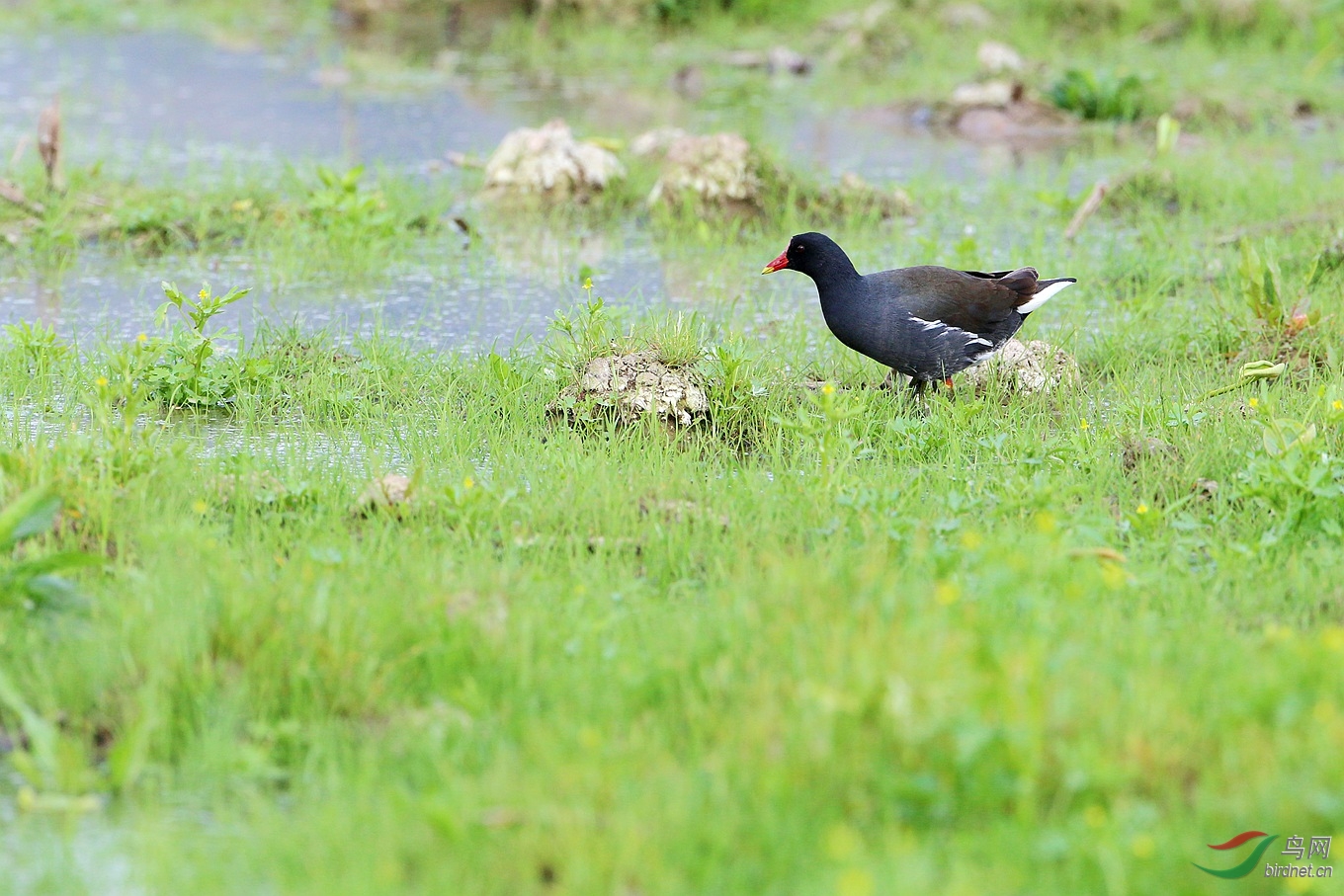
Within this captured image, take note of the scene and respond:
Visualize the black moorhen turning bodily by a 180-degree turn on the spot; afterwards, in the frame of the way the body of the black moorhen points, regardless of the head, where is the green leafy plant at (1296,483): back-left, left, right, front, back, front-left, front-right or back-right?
front-right

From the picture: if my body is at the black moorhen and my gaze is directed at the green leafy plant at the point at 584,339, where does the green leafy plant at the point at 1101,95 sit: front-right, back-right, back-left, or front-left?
back-right

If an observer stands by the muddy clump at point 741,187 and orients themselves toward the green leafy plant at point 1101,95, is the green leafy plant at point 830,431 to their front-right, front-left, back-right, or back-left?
back-right

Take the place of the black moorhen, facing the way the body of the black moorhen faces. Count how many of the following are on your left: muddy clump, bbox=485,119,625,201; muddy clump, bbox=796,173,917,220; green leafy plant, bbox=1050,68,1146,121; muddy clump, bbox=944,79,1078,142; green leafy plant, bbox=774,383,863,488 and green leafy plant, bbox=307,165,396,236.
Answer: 1

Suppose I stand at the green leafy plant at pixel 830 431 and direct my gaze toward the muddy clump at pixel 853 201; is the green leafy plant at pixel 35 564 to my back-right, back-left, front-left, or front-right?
back-left

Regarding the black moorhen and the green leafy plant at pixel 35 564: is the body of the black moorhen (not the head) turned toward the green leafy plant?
no

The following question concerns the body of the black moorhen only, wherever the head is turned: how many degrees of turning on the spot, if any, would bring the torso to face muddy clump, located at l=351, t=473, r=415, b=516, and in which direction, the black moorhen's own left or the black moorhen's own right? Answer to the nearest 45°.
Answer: approximately 45° to the black moorhen's own left

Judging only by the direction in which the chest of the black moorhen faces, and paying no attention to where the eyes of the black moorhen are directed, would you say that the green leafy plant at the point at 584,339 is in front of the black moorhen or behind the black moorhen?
in front

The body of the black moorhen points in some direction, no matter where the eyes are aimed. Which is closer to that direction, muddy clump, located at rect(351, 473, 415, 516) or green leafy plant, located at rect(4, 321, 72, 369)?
the green leafy plant

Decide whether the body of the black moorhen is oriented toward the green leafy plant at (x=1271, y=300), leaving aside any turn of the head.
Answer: no

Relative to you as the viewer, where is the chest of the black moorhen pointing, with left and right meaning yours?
facing to the left of the viewer

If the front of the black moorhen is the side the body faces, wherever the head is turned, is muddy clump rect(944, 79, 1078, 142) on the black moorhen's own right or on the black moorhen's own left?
on the black moorhen's own right

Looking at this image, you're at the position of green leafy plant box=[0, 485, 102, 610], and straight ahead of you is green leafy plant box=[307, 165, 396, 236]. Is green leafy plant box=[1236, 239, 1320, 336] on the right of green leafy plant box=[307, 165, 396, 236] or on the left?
right

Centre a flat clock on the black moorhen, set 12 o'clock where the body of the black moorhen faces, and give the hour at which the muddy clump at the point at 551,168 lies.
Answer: The muddy clump is roughly at 2 o'clock from the black moorhen.
